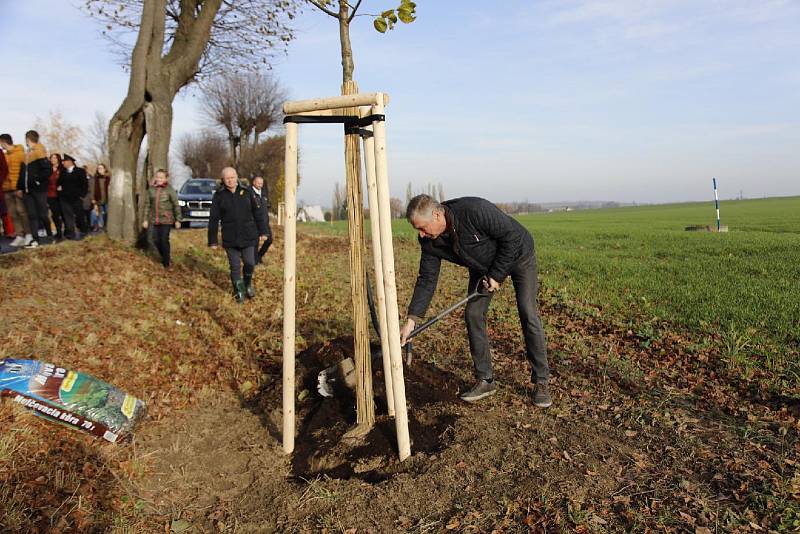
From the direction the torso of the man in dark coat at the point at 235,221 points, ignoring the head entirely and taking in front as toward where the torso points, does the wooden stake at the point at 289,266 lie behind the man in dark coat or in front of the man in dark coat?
in front

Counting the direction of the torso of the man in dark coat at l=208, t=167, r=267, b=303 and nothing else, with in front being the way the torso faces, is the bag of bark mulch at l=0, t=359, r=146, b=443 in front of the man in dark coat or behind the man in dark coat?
in front

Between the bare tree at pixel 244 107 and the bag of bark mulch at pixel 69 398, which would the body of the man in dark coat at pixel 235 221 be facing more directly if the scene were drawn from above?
the bag of bark mulch

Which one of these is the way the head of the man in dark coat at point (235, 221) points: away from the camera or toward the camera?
toward the camera

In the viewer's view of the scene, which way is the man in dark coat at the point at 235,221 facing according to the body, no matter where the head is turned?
toward the camera

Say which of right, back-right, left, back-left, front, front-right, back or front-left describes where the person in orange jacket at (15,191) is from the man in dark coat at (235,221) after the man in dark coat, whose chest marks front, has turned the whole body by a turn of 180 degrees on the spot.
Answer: front-left

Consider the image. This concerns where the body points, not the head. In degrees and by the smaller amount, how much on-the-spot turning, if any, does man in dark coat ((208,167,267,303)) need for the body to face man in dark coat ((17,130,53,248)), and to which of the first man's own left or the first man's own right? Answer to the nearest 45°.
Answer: approximately 135° to the first man's own right

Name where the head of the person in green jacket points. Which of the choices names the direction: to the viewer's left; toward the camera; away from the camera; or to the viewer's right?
toward the camera

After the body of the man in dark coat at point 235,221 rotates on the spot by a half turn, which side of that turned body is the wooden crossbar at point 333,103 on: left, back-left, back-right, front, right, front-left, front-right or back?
back

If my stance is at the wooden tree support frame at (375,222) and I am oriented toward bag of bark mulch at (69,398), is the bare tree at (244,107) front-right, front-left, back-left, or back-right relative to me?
front-right

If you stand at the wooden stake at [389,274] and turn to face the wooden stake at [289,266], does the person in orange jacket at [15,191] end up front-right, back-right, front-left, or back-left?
front-right

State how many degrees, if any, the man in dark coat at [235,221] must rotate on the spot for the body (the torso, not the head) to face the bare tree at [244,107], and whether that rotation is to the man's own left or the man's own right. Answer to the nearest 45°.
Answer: approximately 180°

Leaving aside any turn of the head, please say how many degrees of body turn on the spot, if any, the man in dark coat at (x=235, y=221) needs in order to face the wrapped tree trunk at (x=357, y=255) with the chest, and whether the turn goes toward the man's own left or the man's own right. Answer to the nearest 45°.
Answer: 0° — they already face it

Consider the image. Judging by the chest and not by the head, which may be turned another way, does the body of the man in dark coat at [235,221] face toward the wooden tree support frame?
yes
